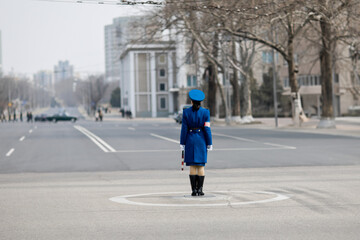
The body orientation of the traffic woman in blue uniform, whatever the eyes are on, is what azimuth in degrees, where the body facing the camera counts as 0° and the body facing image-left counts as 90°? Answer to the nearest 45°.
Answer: approximately 180°

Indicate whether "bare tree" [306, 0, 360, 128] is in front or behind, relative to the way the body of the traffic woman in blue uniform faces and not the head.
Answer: in front

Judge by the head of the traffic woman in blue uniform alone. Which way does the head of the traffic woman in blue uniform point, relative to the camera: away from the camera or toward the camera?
away from the camera
